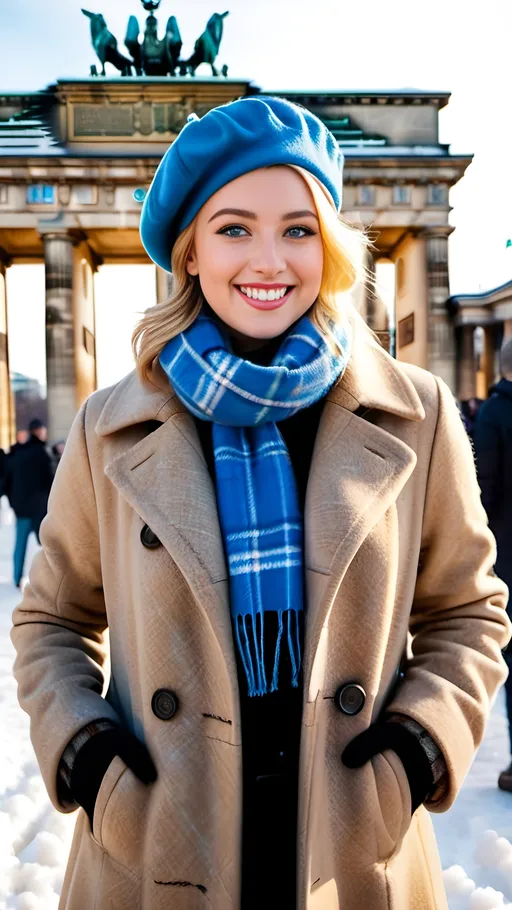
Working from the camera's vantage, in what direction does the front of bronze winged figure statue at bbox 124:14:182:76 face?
facing the viewer

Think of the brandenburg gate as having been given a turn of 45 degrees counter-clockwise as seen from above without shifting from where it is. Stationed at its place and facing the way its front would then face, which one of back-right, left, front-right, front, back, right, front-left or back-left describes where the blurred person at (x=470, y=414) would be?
front

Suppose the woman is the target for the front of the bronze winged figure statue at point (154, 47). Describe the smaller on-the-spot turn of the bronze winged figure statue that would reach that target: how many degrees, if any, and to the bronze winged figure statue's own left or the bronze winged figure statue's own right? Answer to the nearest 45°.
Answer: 0° — it already faces them

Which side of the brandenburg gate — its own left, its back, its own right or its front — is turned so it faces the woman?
front

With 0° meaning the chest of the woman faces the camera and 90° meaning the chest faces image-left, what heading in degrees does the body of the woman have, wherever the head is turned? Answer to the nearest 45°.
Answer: approximately 0°

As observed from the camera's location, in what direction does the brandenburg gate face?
facing the viewer

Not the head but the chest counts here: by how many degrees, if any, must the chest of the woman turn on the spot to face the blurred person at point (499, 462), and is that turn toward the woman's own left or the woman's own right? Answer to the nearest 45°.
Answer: approximately 135° to the woman's own left

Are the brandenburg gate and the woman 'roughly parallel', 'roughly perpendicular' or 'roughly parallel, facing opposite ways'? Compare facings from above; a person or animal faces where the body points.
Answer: roughly parallel

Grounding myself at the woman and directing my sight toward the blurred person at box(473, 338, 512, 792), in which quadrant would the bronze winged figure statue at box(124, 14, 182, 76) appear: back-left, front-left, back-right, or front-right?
front-left
